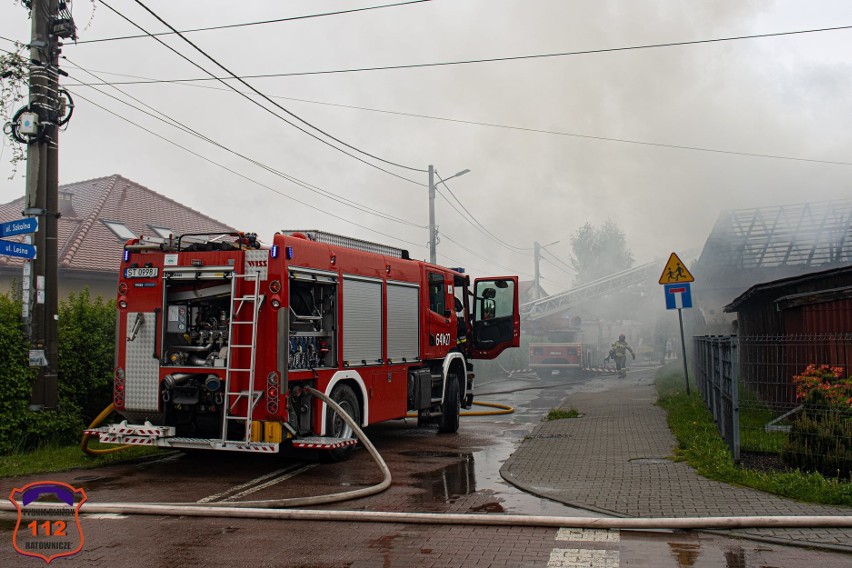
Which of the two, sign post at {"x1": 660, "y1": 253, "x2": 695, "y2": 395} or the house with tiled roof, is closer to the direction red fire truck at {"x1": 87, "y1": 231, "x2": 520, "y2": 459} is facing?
the sign post

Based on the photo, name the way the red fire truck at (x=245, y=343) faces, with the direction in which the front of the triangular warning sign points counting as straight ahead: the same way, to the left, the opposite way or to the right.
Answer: the opposite way

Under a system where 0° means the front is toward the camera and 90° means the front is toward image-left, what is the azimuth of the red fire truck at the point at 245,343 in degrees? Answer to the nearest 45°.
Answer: approximately 225°

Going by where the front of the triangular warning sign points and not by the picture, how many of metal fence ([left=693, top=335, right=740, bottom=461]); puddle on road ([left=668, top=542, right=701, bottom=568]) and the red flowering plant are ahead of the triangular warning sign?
3
